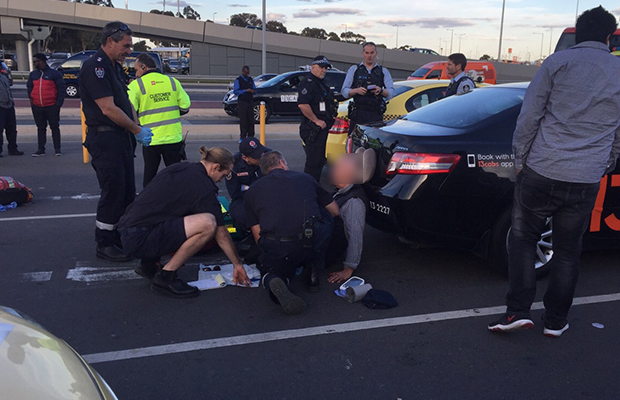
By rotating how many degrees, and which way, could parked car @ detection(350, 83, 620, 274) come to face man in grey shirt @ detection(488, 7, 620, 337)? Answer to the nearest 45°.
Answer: approximately 90° to its right

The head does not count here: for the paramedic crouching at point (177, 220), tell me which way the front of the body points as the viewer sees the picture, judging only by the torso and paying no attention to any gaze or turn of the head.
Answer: to the viewer's right

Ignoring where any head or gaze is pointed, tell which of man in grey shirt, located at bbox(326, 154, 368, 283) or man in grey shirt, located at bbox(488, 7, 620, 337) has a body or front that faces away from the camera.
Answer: man in grey shirt, located at bbox(488, 7, 620, 337)

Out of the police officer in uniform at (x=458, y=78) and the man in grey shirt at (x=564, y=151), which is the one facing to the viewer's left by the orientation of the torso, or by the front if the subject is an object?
the police officer in uniform

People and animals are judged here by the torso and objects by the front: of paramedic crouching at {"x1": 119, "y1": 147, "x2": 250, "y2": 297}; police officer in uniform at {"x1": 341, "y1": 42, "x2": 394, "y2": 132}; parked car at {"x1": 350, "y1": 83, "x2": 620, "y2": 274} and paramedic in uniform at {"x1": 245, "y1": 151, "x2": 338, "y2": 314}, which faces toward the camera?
police officer in uniform at {"x1": 341, "y1": 42, "x2": 394, "y2": 132}

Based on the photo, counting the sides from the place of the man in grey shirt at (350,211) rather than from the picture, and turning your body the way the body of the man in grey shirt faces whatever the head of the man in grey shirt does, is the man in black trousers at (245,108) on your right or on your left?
on your right

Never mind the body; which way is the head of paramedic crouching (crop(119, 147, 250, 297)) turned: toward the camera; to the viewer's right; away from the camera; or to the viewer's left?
to the viewer's right

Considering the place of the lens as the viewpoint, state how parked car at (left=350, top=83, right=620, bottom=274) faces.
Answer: facing away from the viewer and to the right of the viewer

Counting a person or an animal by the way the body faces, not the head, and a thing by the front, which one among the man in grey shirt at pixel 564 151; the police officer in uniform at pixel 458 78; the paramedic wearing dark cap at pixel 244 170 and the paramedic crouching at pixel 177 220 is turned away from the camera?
the man in grey shirt

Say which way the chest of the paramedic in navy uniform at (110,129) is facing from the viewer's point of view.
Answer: to the viewer's right

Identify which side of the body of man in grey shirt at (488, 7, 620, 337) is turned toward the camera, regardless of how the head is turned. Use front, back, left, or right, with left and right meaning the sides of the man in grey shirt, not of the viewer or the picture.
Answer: back

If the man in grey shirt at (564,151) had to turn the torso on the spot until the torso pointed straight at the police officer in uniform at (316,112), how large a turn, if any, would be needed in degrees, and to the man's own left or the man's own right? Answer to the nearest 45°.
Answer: approximately 45° to the man's own left

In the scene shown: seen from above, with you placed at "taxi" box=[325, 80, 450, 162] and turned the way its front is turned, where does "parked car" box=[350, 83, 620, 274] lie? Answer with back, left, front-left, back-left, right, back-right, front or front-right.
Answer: back-right

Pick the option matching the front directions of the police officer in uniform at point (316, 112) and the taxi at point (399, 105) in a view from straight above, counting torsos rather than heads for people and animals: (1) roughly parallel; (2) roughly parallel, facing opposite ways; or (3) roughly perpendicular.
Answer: roughly perpendicular
